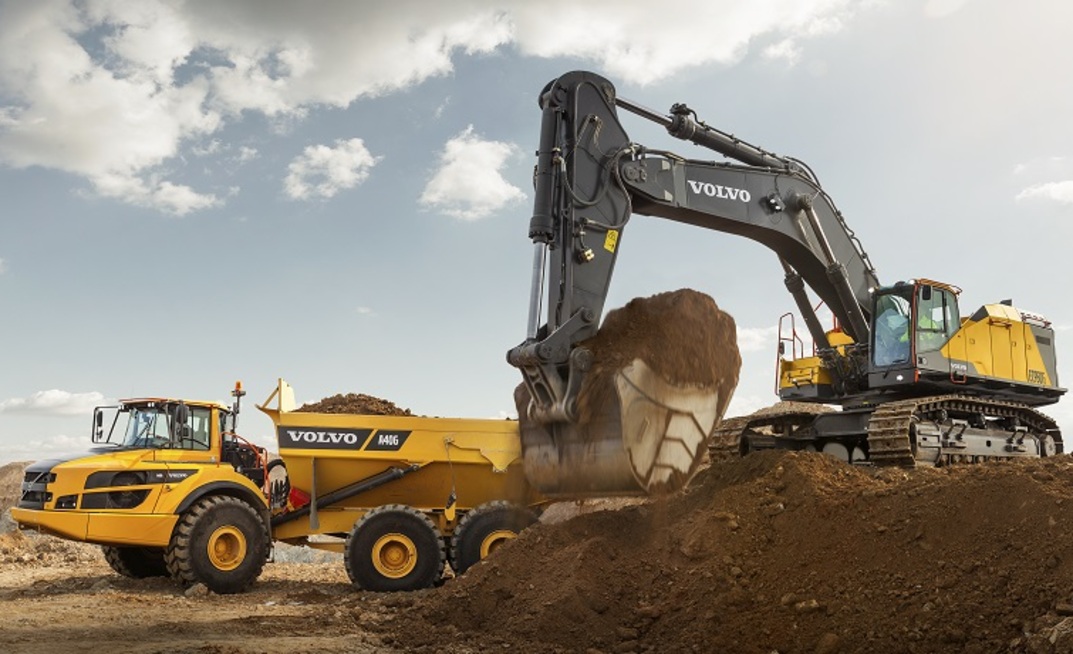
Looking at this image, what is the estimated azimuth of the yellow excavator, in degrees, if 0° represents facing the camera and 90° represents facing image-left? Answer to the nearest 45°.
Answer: approximately 45°

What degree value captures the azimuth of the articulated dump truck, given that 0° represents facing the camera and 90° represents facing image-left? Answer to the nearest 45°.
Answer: approximately 45°

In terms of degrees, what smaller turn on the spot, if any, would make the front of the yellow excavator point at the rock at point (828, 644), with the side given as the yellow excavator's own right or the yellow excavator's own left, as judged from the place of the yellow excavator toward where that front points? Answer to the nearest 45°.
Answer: approximately 45° to the yellow excavator's own left

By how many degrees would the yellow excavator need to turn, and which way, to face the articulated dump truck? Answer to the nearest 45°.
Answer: approximately 45° to its right

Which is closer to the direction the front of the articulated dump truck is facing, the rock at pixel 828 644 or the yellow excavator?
the rock

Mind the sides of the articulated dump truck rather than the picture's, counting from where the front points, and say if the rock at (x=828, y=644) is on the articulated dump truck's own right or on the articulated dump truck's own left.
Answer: on the articulated dump truck's own left
